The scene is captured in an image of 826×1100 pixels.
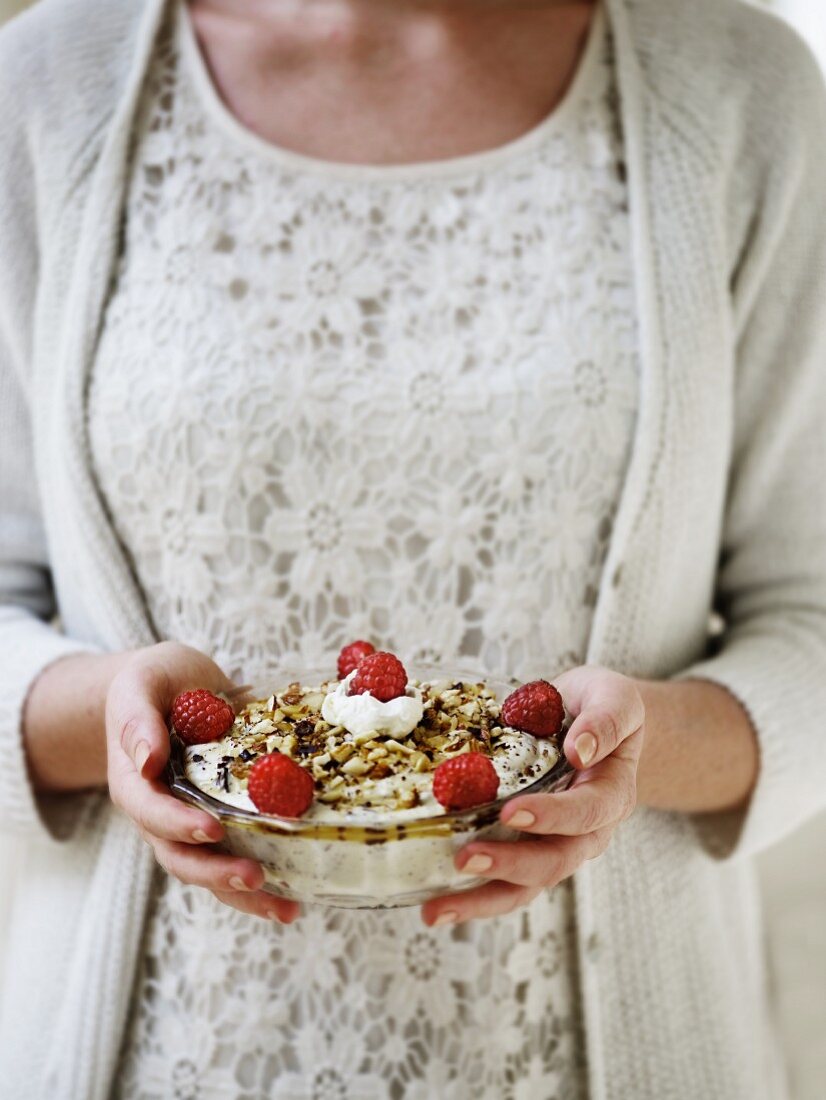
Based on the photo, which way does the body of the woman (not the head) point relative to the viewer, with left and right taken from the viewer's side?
facing the viewer
